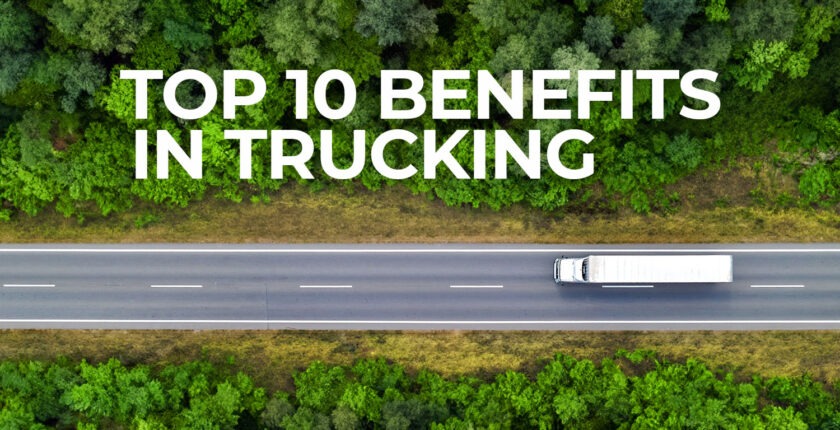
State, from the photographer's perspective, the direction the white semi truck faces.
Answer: facing to the left of the viewer
